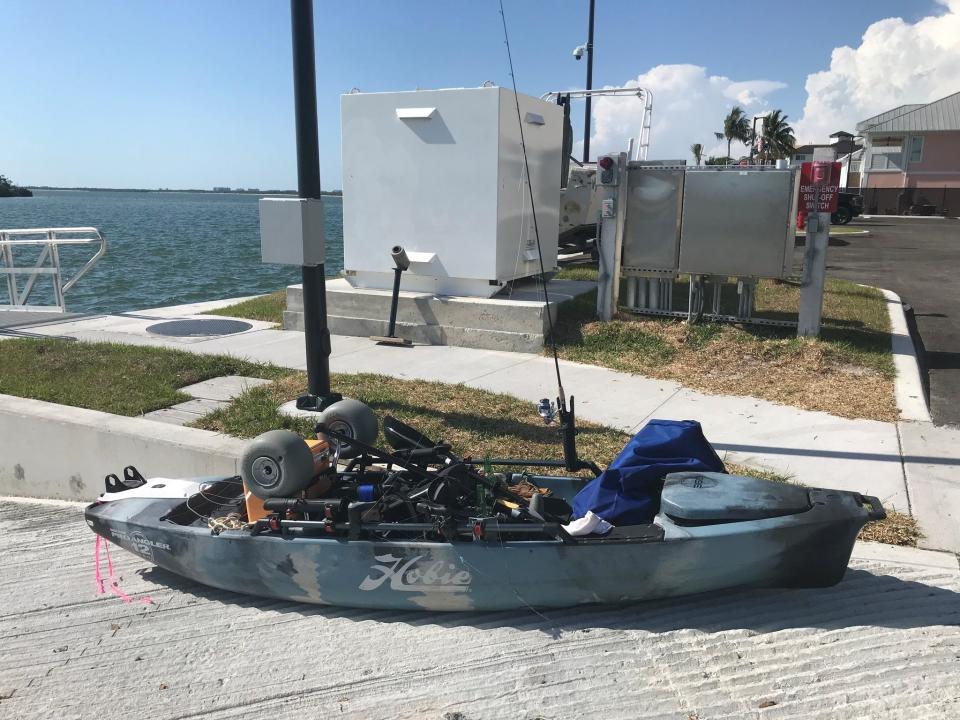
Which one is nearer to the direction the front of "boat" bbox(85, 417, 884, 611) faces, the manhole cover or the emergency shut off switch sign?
the emergency shut off switch sign

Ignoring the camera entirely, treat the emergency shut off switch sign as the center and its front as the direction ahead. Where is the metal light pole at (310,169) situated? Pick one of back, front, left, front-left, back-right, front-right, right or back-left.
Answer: front-right

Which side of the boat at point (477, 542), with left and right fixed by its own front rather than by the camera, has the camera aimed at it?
right

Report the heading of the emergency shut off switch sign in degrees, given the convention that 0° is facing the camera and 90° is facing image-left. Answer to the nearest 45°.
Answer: approximately 0°

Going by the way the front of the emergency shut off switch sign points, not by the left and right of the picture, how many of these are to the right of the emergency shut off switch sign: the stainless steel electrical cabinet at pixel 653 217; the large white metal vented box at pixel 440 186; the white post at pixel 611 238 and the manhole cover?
4

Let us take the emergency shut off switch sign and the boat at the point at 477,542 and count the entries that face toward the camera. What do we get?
1

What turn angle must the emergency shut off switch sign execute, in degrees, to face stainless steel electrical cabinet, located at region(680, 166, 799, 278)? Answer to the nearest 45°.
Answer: approximately 90° to its right

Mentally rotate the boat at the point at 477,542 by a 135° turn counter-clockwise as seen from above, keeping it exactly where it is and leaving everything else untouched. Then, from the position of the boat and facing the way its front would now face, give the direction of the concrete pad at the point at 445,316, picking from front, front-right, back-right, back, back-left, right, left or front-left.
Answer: front-right

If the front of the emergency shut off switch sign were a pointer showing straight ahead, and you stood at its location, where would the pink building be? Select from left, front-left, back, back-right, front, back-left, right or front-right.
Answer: back
